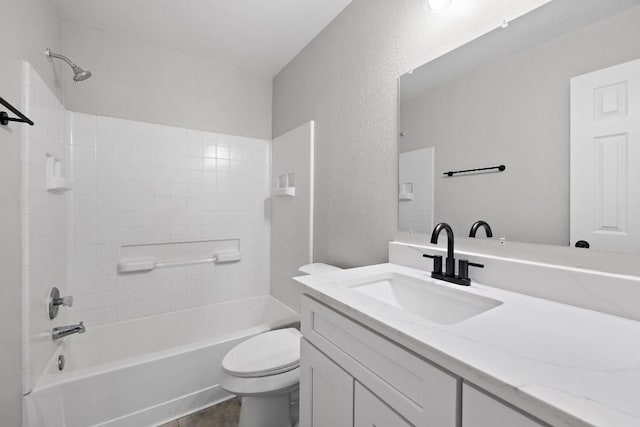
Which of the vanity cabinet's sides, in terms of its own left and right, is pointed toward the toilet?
right

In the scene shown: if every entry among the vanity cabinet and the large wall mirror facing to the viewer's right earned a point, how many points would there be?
0

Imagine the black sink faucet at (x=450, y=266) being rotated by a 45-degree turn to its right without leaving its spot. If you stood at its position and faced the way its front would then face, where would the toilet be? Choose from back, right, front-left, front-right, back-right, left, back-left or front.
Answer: front

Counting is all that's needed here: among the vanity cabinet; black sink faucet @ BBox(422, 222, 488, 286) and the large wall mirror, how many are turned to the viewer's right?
0

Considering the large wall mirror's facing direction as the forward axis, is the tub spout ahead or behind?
ahead

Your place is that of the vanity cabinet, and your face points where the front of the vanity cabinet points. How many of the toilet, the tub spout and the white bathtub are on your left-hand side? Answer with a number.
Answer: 0

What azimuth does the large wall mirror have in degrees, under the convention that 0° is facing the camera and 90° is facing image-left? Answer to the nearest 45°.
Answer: approximately 45°

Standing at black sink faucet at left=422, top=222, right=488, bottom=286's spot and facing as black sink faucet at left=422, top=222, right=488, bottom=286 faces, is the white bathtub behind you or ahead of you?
ahead

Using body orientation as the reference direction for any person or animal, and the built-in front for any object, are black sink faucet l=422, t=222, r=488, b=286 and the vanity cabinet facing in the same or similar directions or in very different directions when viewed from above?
same or similar directions

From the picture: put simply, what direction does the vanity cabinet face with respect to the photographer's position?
facing the viewer and to the left of the viewer

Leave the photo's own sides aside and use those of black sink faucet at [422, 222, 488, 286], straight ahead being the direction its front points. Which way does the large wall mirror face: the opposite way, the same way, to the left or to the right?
the same way

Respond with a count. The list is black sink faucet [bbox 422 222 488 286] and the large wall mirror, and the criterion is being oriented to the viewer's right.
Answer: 0
